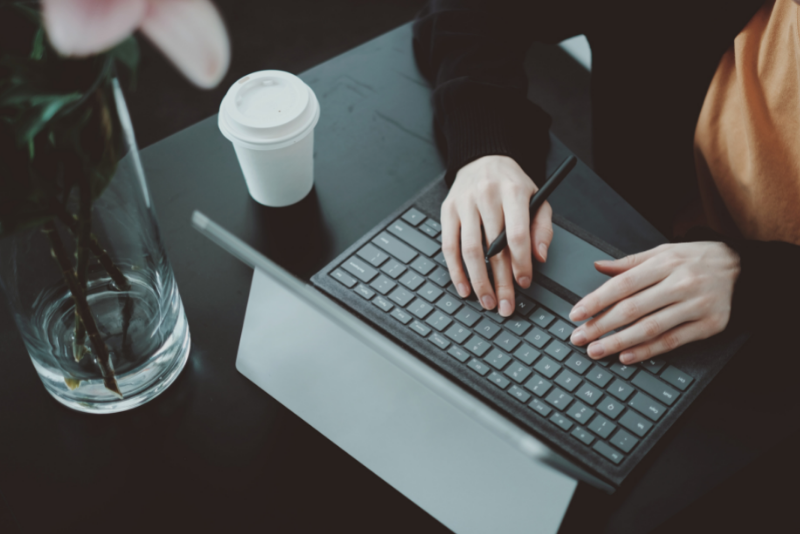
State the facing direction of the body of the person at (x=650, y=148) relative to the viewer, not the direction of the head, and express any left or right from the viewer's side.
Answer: facing the viewer and to the left of the viewer

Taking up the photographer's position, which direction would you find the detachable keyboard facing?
facing away from the viewer and to the right of the viewer

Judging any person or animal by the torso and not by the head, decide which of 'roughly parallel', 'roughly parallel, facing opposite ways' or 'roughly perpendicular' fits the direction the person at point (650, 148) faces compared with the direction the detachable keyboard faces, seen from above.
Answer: roughly parallel, facing opposite ways

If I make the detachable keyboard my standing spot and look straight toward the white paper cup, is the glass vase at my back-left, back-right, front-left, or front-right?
front-left
